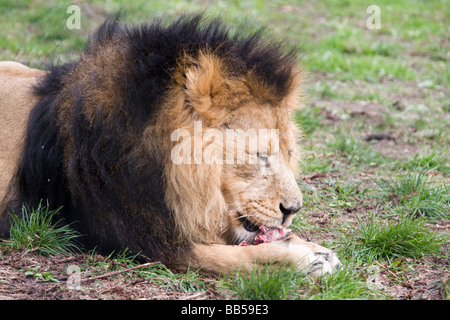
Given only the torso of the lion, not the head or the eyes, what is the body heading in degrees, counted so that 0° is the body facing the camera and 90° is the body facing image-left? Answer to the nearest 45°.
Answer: approximately 270°
